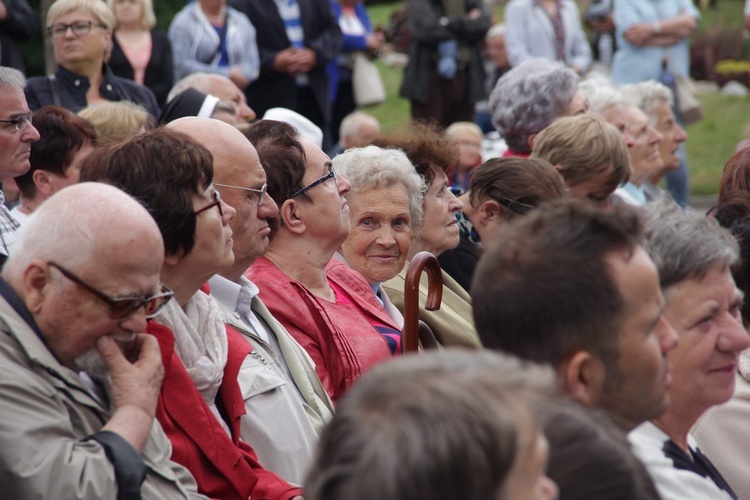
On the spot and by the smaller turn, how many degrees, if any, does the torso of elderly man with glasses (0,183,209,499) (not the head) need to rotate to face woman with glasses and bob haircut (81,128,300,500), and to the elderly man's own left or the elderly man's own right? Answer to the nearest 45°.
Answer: approximately 90° to the elderly man's own left

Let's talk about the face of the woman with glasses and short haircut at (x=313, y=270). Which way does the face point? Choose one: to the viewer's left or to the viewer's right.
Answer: to the viewer's right

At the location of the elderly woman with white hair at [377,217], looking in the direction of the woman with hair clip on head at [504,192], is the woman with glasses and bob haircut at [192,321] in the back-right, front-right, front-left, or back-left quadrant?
back-right

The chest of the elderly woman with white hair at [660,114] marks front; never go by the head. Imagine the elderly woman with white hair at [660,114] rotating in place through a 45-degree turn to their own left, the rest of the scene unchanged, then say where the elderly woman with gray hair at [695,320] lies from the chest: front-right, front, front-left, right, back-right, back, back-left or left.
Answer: back-right

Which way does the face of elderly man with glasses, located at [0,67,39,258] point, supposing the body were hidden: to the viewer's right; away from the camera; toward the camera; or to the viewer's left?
to the viewer's right

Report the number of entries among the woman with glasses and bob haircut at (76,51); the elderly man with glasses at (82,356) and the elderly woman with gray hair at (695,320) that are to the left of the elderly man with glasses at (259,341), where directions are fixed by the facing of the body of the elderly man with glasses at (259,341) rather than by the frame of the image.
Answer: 1

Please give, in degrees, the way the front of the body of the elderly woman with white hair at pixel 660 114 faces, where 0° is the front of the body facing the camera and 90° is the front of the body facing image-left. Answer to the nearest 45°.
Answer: approximately 270°

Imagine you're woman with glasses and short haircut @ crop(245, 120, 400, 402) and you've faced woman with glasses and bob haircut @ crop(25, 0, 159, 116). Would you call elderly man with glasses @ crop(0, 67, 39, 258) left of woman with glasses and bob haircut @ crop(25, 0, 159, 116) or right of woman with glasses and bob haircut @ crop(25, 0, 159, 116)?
left

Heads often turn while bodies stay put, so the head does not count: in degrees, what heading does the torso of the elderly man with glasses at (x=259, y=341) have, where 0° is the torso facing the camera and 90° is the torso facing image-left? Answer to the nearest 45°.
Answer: approximately 270°

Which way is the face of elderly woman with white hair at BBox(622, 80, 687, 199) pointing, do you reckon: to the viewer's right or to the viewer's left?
to the viewer's right
